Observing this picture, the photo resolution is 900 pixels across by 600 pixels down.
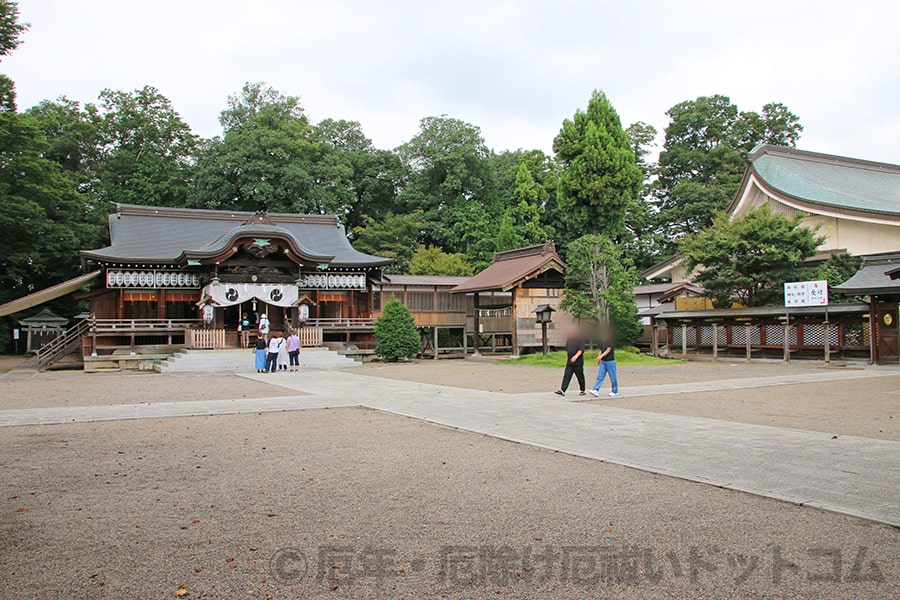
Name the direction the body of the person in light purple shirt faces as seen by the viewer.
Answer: away from the camera

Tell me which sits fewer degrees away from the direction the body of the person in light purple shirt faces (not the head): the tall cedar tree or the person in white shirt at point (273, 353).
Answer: the tall cedar tree

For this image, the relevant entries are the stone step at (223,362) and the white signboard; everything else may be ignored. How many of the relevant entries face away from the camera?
0

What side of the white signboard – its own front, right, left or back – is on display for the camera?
front

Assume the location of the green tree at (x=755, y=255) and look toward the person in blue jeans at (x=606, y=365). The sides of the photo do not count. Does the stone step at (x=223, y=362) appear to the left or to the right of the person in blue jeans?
right

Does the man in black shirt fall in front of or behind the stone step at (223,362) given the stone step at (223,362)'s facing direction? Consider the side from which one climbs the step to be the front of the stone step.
in front

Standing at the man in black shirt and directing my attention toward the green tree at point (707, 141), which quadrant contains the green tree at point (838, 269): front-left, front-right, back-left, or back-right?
front-right

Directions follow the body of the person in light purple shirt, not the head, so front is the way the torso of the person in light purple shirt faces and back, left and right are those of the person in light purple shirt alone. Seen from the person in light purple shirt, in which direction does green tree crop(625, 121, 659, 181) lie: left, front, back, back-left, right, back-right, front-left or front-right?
front-right
